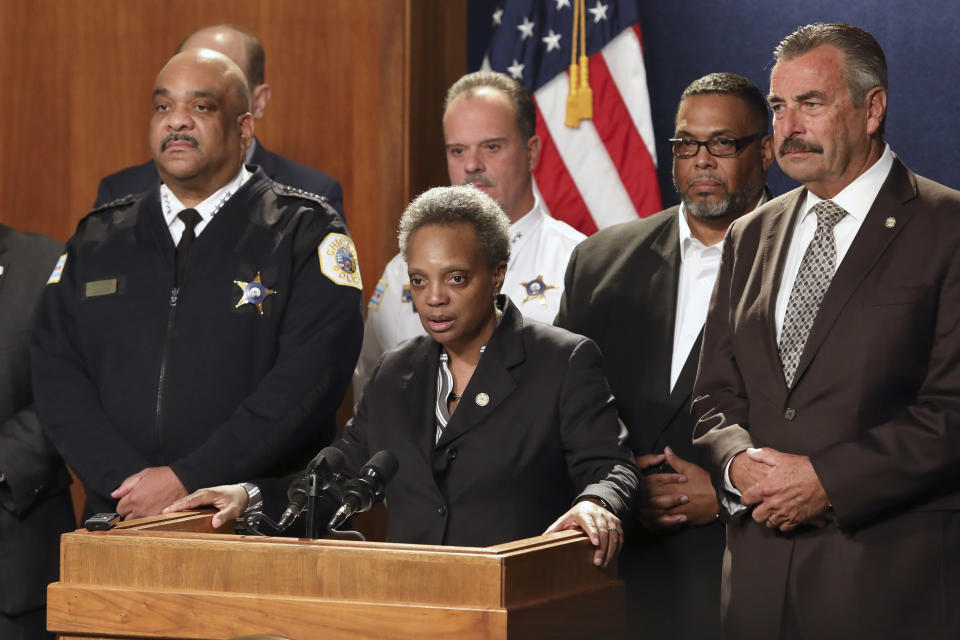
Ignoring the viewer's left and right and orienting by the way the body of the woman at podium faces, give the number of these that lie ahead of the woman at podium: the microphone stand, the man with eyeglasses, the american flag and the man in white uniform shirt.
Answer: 1

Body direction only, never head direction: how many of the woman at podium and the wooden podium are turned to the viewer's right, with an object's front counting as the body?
0

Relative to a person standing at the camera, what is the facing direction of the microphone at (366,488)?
facing away from the viewer and to the right of the viewer

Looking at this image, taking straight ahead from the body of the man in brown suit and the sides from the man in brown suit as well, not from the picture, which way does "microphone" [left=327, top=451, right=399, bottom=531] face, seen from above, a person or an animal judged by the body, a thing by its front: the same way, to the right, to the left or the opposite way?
the opposite way

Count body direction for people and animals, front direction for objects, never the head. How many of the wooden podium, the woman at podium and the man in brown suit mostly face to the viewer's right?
0

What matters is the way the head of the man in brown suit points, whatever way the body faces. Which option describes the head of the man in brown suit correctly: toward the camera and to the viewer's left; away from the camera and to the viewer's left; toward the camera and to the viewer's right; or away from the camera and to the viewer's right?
toward the camera and to the viewer's left

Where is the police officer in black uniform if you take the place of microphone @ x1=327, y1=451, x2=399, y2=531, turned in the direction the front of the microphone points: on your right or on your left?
on your left

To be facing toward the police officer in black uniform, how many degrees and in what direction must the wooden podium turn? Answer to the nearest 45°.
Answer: approximately 135° to its right

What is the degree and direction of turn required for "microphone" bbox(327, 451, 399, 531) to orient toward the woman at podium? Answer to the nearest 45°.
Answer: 0° — it already faces them

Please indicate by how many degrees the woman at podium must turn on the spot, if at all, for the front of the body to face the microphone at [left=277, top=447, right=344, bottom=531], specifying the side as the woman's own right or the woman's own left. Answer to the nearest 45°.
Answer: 0° — they already face it
